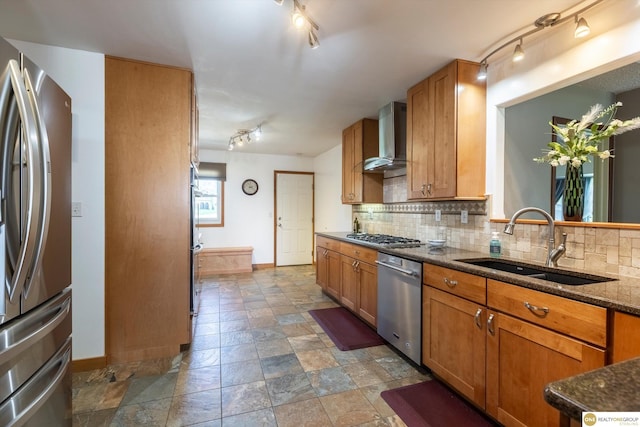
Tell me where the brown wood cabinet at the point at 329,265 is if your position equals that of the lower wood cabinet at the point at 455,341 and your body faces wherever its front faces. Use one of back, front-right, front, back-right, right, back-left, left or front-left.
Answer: right

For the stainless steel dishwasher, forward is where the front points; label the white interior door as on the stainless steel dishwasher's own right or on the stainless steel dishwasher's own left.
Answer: on the stainless steel dishwasher's own right

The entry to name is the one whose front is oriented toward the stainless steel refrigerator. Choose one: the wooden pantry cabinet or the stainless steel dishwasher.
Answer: the stainless steel dishwasher

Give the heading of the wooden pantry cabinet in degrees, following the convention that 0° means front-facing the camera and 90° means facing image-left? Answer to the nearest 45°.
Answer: approximately 270°

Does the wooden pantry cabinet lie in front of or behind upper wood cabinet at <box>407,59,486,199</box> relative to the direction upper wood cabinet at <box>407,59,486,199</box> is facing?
in front

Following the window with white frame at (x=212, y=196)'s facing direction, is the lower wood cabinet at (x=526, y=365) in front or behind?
in front

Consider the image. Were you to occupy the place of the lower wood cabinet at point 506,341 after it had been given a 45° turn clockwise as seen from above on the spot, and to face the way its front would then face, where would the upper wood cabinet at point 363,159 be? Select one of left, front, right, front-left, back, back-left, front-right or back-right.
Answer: front-right

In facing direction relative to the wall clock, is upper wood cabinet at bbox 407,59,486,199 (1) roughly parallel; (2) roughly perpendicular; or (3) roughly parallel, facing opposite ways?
roughly perpendicular

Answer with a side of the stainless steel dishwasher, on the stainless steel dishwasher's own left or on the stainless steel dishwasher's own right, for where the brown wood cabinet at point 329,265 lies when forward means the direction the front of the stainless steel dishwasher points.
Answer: on the stainless steel dishwasher's own right

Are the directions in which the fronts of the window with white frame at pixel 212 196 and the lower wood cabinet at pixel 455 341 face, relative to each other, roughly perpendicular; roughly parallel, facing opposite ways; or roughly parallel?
roughly perpendicular

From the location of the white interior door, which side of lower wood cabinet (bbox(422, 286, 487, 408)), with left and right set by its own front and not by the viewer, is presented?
right
